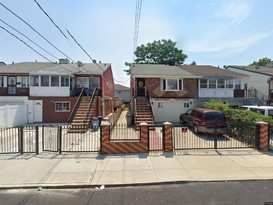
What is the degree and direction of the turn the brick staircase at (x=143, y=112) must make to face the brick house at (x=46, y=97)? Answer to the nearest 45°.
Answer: approximately 90° to its right

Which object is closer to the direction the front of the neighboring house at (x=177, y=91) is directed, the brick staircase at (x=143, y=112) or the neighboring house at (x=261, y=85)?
the brick staircase

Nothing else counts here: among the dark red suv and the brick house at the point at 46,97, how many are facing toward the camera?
1

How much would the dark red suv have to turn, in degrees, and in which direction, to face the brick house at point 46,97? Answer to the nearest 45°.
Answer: approximately 45° to its left

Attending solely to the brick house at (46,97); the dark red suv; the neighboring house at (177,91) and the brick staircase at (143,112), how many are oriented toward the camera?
3

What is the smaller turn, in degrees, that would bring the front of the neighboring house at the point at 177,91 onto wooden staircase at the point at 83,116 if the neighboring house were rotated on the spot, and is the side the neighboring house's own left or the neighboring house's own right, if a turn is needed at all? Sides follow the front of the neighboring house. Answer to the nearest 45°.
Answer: approximately 45° to the neighboring house's own right

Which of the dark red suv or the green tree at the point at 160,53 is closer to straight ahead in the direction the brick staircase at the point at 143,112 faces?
the dark red suv

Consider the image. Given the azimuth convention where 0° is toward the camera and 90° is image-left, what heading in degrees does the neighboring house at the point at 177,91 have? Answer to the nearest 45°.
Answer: approximately 0°

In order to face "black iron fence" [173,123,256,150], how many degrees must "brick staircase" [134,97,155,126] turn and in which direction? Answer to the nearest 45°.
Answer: approximately 45° to its left
